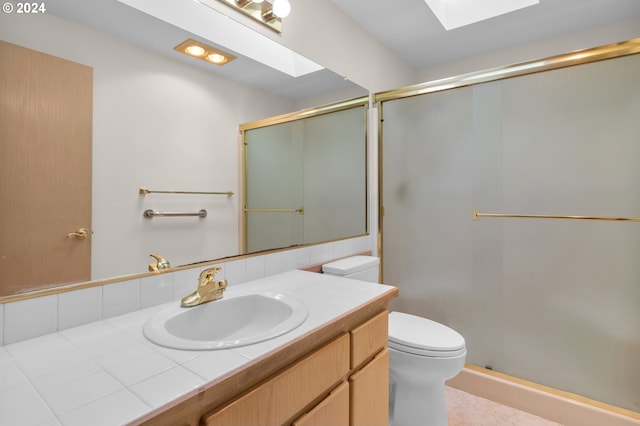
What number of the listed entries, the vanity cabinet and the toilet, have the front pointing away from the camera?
0

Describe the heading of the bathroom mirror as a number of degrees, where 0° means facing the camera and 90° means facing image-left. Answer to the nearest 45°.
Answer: approximately 315°

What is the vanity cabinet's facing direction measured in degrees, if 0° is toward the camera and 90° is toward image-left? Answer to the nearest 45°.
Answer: approximately 315°

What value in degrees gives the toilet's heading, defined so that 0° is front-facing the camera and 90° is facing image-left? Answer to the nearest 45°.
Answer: approximately 315°

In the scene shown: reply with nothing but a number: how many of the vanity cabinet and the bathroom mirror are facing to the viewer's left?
0

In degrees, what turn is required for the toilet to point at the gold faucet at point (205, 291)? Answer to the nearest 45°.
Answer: approximately 90° to its right
